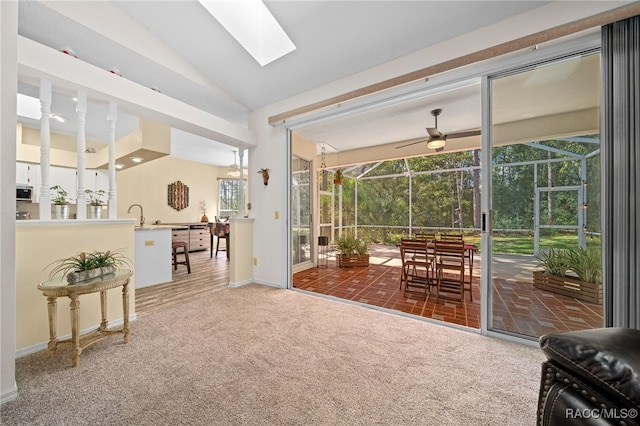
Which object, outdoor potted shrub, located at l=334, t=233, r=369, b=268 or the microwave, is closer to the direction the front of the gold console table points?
the outdoor potted shrub

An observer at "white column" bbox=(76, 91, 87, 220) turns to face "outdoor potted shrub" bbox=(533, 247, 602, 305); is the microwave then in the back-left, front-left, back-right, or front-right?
back-left

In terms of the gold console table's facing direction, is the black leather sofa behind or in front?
in front

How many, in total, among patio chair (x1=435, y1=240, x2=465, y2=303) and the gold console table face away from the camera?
1

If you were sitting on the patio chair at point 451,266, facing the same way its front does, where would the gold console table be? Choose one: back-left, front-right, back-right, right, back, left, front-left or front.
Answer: back-left

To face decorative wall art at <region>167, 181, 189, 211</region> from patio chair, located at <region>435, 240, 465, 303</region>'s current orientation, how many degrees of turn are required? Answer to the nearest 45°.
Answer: approximately 90° to its left

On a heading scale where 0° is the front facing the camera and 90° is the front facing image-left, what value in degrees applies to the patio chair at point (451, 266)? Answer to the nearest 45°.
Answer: approximately 180°

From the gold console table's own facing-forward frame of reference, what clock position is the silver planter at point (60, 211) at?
The silver planter is roughly at 7 o'clock from the gold console table.

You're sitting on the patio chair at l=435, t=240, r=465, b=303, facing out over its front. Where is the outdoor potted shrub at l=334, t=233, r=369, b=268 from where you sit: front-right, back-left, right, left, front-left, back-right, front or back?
front-left

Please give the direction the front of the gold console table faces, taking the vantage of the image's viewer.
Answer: facing the viewer and to the right of the viewer

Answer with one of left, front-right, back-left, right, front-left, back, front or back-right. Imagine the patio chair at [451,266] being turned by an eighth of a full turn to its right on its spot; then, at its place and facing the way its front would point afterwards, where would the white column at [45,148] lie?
back

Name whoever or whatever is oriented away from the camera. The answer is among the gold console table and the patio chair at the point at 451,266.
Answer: the patio chair
